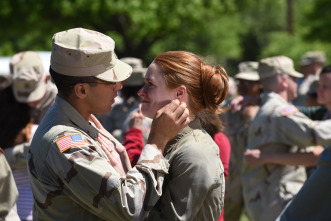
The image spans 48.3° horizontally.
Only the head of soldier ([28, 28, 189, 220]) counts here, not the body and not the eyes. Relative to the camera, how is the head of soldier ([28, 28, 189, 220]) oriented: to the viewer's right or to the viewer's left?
to the viewer's right

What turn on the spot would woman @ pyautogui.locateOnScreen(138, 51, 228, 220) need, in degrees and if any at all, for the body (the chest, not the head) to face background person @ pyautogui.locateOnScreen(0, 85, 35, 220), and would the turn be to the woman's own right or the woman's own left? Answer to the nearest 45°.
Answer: approximately 45° to the woman's own right

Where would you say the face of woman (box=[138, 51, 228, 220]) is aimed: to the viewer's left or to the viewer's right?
to the viewer's left

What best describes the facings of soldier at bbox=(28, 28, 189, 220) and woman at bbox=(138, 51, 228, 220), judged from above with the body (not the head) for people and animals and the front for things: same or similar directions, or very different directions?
very different directions

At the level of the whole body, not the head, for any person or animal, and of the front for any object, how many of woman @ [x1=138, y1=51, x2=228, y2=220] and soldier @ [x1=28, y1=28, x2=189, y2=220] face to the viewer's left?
1

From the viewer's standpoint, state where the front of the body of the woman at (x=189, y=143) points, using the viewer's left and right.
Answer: facing to the left of the viewer

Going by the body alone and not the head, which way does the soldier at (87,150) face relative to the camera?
to the viewer's right
